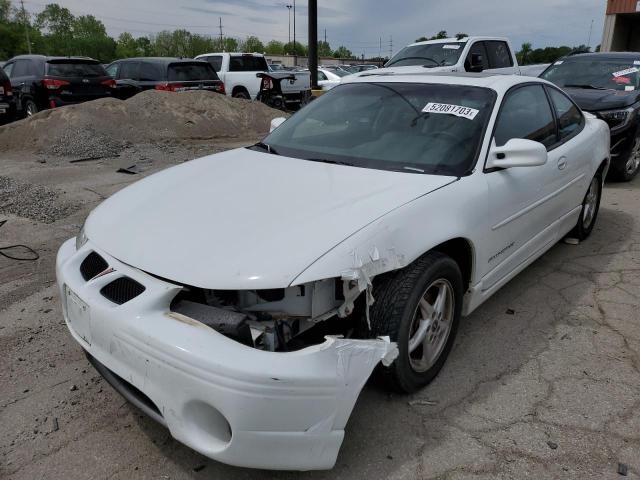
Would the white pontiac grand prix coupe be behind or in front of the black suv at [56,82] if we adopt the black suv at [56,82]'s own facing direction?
behind

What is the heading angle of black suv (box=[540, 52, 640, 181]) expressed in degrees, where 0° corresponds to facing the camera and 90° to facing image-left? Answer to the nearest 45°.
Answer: approximately 45°

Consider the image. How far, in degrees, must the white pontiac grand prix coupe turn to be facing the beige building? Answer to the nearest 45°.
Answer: approximately 180°

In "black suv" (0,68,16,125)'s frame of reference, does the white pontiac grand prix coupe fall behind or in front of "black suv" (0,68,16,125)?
behind

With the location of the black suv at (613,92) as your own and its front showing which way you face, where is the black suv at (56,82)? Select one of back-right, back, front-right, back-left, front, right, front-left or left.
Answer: front-right

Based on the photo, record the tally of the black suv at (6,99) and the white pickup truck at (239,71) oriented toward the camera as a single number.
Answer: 0

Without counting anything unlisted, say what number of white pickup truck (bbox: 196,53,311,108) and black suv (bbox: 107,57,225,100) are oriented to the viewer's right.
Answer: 0

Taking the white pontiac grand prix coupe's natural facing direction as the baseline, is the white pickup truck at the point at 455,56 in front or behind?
behind

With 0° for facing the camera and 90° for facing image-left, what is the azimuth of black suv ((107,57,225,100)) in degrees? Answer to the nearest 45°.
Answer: approximately 135°

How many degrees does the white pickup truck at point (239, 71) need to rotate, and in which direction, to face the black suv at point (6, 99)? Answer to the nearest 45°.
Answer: approximately 90° to its left

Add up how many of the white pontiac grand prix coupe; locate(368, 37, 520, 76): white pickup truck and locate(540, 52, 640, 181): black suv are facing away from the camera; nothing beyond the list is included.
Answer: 0

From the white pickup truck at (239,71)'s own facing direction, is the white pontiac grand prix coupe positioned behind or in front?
behind

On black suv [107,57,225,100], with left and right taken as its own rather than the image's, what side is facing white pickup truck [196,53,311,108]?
right

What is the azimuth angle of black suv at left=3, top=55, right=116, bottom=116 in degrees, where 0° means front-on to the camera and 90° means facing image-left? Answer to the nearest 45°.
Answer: approximately 135°
